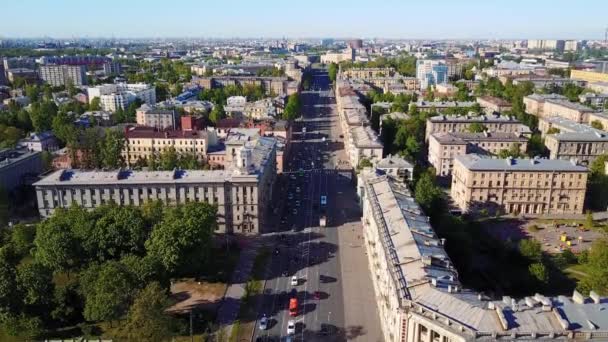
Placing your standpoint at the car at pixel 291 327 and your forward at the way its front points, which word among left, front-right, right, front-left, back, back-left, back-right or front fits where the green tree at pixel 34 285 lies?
right

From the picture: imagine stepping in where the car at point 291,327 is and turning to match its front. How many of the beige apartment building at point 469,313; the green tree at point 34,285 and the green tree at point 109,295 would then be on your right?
2

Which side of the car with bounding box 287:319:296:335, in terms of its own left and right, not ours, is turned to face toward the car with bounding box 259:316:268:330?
right

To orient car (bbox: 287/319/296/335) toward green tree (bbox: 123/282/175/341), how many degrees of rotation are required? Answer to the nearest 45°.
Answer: approximately 45° to its right

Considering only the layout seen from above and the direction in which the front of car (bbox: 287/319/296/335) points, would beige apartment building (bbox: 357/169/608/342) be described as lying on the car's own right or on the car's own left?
on the car's own left
